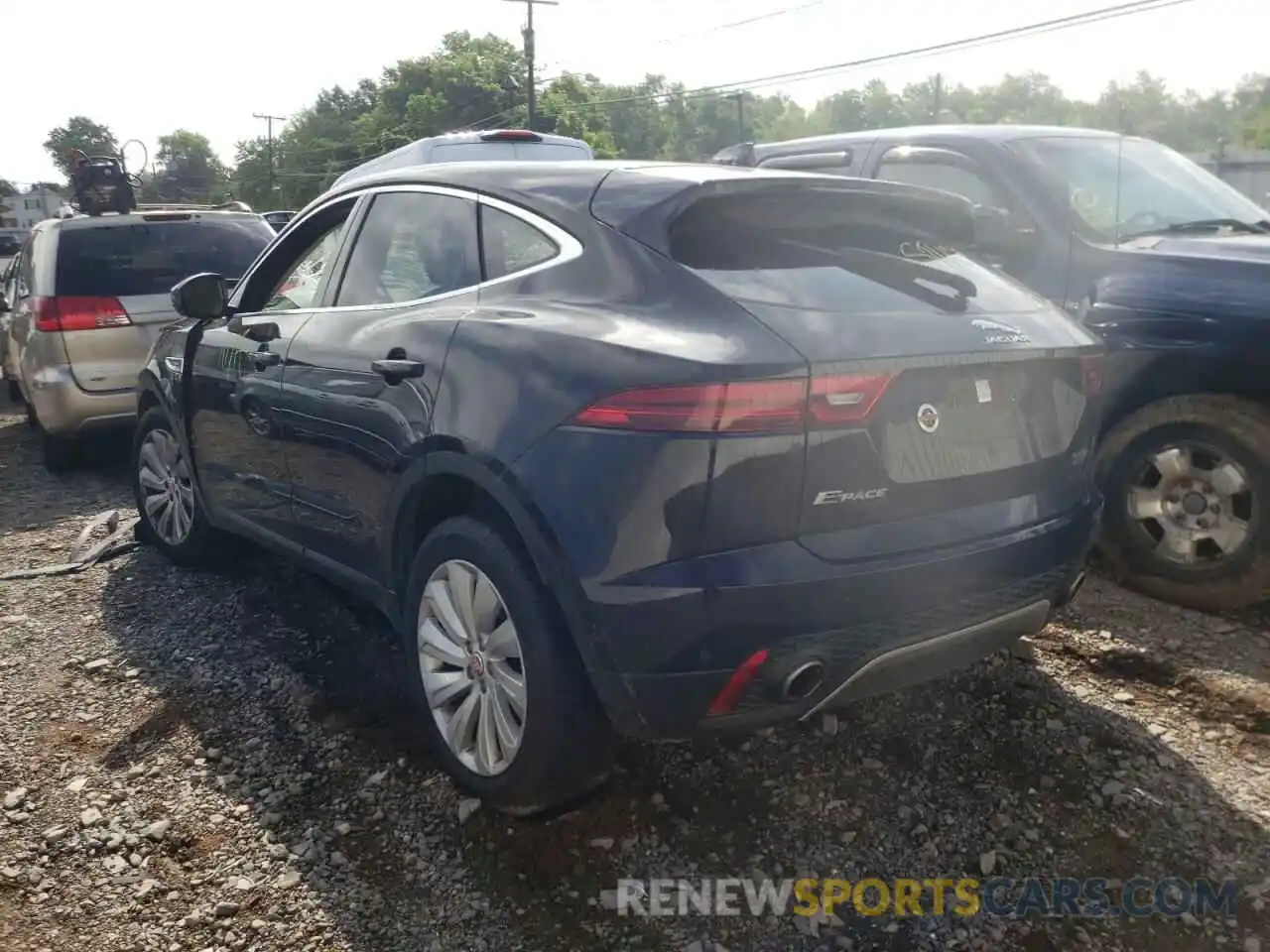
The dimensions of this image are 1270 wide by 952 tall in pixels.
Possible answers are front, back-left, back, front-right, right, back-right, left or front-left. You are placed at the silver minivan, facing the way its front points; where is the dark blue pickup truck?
back-right

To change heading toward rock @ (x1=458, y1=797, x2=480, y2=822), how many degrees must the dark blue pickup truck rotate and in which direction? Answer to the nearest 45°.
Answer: approximately 90° to its right

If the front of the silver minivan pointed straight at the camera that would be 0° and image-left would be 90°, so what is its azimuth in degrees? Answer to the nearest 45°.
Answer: approximately 180°

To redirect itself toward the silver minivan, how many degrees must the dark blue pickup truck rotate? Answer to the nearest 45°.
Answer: approximately 135° to its right

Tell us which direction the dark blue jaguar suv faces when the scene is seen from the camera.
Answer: facing away from the viewer and to the left of the viewer

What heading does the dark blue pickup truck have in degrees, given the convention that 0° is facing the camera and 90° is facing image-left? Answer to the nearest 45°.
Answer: approximately 315°

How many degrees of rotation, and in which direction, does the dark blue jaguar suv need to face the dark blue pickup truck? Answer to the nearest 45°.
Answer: approximately 90° to its right

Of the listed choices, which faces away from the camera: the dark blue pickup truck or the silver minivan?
the silver minivan

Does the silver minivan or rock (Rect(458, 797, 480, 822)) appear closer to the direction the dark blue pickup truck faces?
the rock

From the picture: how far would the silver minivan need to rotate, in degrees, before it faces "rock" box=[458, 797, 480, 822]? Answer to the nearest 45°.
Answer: approximately 180°
